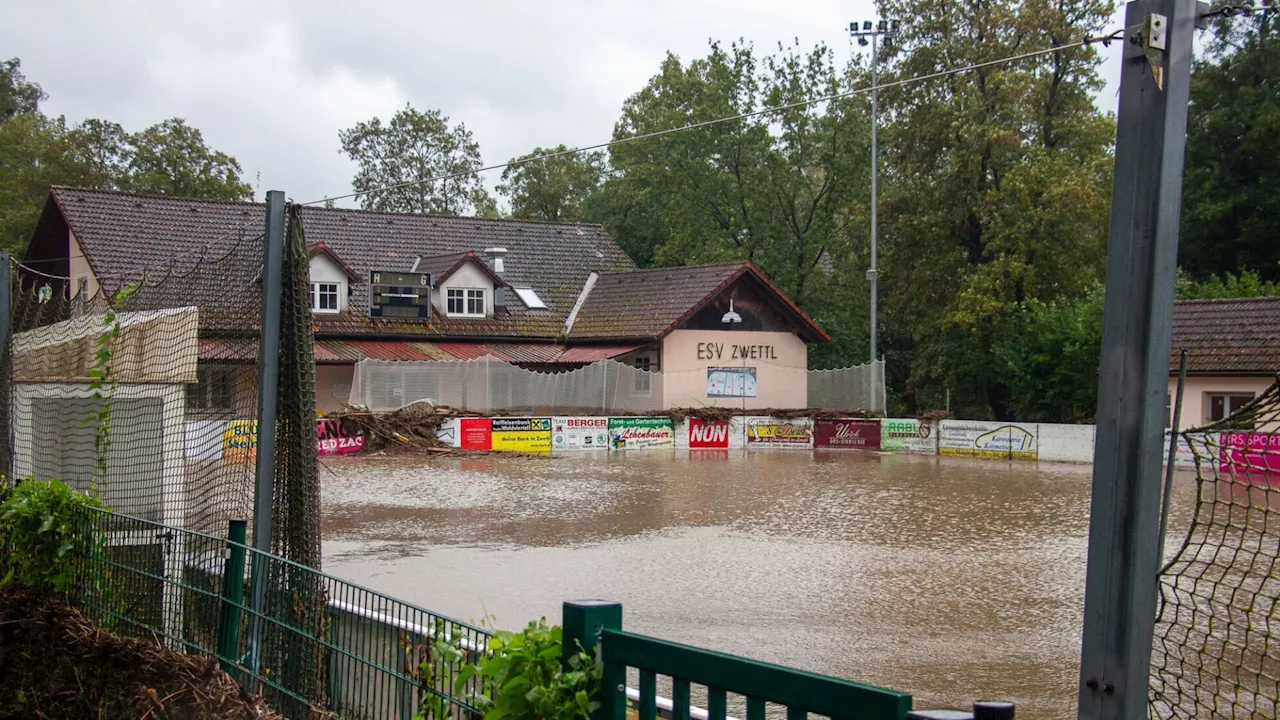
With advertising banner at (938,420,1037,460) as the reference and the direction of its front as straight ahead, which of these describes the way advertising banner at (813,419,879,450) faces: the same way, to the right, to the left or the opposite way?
the same way

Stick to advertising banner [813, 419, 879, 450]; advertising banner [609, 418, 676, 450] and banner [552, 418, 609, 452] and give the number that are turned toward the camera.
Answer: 3

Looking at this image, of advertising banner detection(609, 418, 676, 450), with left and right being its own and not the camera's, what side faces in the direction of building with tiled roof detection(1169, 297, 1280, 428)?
left

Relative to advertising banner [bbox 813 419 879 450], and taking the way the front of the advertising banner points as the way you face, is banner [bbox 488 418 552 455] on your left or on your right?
on your right

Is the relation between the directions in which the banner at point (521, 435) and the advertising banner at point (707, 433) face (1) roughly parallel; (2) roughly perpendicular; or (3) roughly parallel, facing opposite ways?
roughly parallel

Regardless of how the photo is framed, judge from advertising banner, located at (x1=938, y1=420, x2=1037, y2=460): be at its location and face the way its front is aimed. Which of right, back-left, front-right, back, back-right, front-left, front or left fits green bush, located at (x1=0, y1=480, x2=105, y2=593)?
front

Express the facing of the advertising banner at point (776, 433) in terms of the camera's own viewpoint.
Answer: facing the viewer

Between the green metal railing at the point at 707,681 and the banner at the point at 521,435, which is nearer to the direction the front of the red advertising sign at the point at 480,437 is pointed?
the green metal railing

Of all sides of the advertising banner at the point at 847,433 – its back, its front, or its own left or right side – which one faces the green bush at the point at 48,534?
front

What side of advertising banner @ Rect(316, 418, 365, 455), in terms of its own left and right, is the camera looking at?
front

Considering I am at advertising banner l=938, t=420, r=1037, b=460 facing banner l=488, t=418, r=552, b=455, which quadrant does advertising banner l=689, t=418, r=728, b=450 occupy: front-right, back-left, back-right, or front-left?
front-right

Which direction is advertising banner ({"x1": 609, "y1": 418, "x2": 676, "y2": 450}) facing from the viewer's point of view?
toward the camera

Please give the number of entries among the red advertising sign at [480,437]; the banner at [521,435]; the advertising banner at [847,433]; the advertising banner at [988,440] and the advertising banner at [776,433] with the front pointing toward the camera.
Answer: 5

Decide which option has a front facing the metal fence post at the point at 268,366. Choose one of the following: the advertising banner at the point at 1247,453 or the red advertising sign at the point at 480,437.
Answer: the red advertising sign

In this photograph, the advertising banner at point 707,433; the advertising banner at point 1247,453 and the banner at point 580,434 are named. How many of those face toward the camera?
3

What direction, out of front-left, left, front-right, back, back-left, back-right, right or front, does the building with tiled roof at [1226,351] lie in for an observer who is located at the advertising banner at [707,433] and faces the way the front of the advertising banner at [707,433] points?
left

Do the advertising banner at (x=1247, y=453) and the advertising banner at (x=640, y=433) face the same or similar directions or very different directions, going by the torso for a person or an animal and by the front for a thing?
same or similar directions

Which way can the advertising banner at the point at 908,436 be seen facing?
toward the camera

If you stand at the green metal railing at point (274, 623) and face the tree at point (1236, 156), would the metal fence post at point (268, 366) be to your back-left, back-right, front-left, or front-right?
front-left

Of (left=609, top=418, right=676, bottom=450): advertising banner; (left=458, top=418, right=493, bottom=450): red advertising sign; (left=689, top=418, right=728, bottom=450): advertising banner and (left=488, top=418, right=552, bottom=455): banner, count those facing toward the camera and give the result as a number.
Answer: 4
